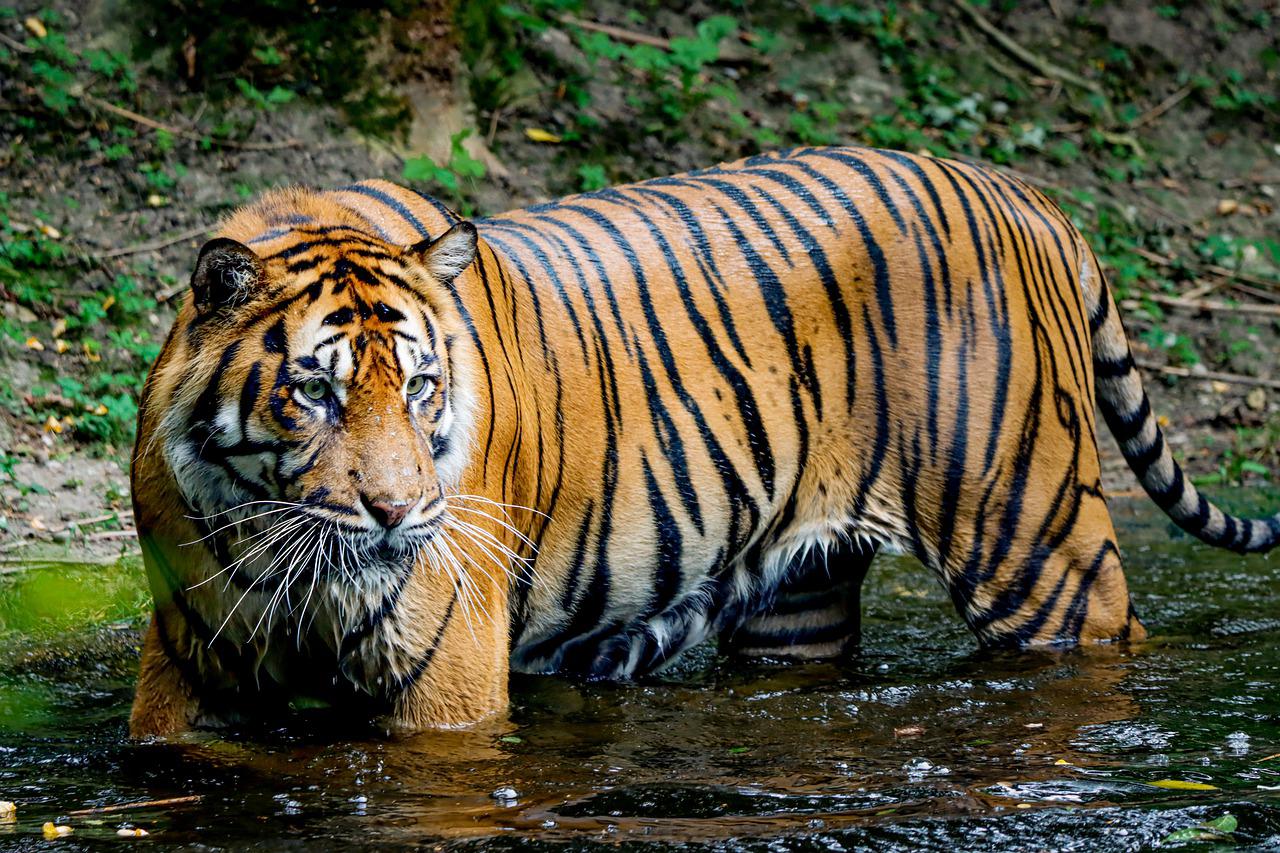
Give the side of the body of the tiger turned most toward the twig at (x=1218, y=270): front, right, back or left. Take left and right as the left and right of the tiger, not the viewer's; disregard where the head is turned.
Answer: back

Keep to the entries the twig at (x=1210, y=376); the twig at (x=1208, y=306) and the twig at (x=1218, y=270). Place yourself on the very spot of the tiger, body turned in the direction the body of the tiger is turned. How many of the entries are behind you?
3

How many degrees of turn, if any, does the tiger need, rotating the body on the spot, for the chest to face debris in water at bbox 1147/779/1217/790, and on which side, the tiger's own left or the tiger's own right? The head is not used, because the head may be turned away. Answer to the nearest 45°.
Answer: approximately 90° to the tiger's own left

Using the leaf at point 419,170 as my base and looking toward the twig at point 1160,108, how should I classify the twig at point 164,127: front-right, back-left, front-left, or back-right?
back-left

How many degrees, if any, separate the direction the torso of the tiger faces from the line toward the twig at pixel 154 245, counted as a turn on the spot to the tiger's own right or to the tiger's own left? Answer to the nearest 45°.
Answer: approximately 90° to the tiger's own right

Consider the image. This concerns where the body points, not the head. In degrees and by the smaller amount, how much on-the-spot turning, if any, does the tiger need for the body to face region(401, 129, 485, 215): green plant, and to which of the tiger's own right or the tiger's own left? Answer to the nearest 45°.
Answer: approximately 135° to the tiger's own right

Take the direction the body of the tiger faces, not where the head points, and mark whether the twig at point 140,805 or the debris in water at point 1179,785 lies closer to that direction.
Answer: the twig

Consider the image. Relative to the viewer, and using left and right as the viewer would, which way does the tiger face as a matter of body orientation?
facing the viewer and to the left of the viewer
